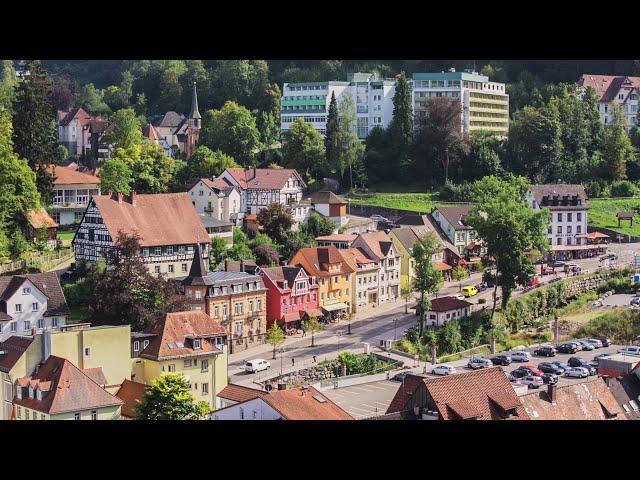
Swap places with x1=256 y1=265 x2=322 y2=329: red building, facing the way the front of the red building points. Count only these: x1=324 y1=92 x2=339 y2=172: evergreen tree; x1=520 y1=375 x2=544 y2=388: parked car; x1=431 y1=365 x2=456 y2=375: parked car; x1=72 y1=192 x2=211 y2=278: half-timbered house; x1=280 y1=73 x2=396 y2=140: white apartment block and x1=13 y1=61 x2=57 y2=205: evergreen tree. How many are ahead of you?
2

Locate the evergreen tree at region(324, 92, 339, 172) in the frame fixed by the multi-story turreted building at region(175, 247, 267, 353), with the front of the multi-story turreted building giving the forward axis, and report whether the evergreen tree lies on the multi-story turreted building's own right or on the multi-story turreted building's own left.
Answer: on the multi-story turreted building's own left

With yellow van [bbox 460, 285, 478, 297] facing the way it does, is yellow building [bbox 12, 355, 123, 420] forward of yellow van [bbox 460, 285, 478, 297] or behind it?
forward

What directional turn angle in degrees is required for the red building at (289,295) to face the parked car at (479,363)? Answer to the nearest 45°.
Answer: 0° — it already faces it

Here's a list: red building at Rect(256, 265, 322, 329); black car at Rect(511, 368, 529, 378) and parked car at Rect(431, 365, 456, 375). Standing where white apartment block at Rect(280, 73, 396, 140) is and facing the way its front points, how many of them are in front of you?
3

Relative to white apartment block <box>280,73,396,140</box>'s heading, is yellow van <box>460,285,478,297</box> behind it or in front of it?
in front

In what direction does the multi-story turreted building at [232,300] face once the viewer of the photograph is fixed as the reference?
facing the viewer and to the right of the viewer

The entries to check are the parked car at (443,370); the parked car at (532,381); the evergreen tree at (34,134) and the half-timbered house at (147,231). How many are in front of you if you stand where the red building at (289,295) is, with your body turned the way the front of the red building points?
2

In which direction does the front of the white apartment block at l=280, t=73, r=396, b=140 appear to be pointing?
toward the camera

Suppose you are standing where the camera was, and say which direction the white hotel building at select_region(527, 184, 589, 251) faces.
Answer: facing the viewer

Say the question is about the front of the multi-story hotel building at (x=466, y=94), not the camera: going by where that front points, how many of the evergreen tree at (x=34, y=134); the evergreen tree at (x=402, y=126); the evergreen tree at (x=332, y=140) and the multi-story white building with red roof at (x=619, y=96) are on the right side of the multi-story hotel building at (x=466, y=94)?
3

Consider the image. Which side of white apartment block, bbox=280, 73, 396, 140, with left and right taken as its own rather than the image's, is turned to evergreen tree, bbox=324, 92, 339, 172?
front
